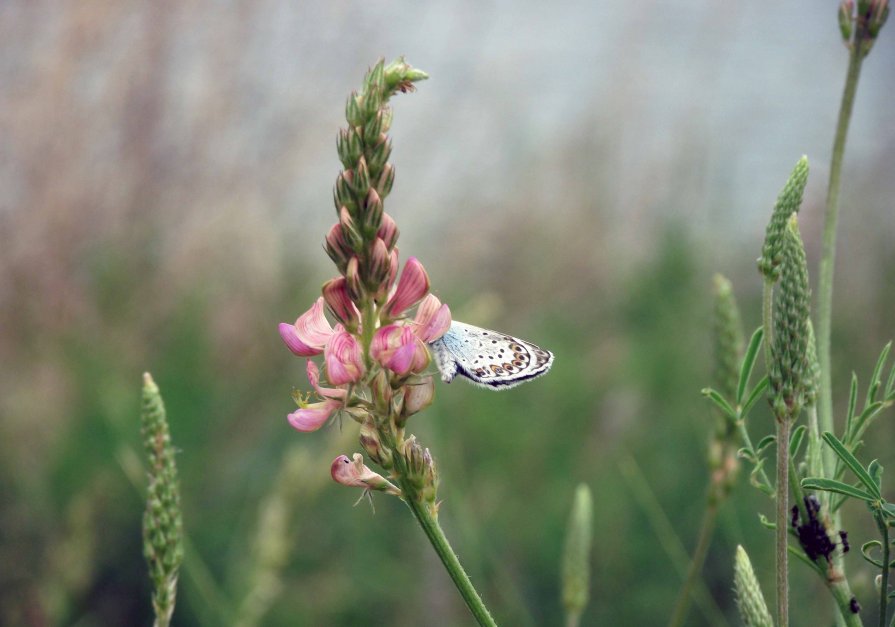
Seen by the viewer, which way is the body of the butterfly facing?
to the viewer's left
